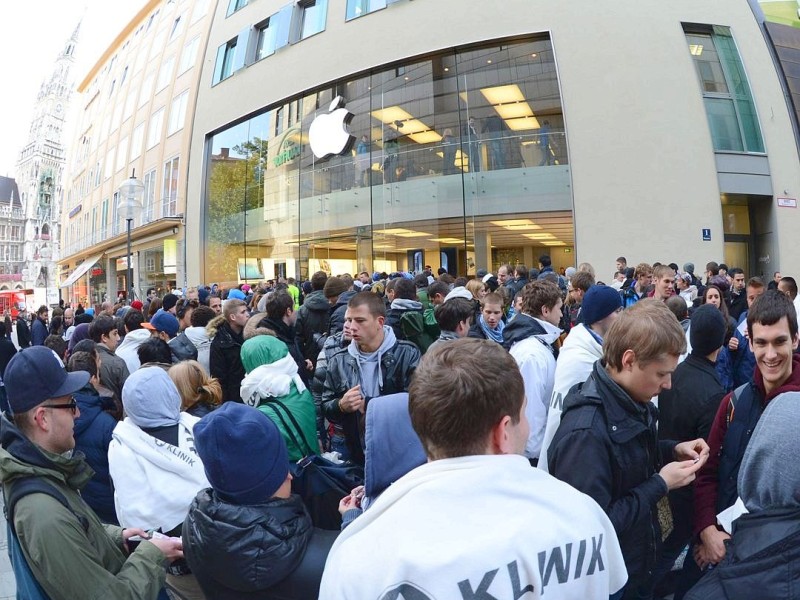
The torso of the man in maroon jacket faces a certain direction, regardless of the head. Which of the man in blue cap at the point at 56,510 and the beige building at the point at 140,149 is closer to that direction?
the man in blue cap

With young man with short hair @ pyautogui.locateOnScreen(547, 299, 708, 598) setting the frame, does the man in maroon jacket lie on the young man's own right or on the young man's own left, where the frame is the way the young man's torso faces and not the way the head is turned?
on the young man's own left

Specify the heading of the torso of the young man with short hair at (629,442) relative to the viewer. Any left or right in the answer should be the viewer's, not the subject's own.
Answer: facing to the right of the viewer

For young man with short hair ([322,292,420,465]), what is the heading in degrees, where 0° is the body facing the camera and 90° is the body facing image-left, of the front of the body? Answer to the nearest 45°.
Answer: approximately 45°

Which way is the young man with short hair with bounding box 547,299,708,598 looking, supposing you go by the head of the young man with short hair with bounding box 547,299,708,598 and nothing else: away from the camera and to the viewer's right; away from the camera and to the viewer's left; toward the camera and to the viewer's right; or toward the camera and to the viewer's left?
toward the camera and to the viewer's right

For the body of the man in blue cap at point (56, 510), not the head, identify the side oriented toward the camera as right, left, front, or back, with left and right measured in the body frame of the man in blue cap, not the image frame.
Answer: right
